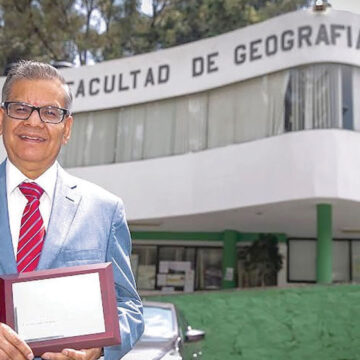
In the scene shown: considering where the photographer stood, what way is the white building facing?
facing the viewer and to the left of the viewer

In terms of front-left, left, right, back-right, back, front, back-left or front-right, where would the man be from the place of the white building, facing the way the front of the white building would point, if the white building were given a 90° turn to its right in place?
back-left

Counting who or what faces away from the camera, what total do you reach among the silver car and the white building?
0

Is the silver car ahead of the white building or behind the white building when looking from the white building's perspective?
ahead

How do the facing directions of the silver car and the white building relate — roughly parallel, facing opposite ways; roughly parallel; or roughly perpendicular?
roughly parallel

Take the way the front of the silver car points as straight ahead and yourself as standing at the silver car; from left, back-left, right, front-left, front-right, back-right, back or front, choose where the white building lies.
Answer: back-right
